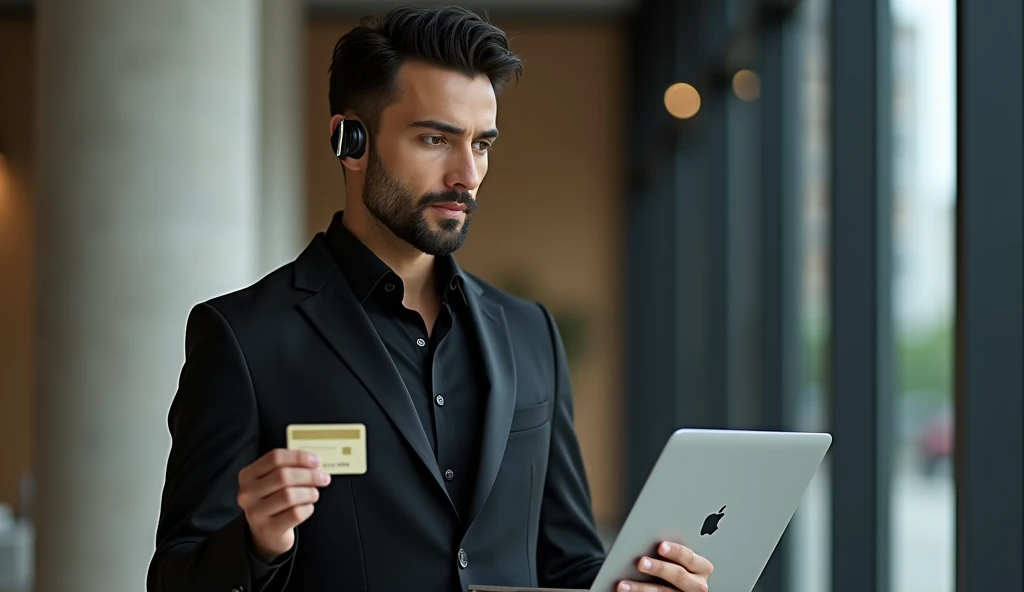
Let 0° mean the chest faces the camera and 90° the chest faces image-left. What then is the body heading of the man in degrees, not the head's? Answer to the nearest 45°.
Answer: approximately 315°

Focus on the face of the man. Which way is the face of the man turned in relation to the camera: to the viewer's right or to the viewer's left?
to the viewer's right

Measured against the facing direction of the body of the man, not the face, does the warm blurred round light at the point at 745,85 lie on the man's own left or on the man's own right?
on the man's own left

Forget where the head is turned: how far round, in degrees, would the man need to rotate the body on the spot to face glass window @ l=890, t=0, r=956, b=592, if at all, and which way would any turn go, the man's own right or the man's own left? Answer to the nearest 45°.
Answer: approximately 90° to the man's own left

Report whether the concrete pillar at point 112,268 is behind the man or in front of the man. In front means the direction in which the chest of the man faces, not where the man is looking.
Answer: behind

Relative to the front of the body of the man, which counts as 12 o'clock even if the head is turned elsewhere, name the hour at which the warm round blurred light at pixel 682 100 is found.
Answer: The warm round blurred light is roughly at 8 o'clock from the man.
